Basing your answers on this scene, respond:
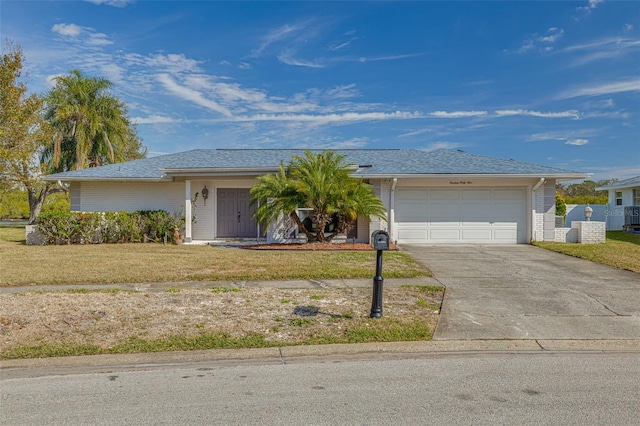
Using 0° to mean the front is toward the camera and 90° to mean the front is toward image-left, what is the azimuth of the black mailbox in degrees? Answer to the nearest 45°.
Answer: approximately 0°

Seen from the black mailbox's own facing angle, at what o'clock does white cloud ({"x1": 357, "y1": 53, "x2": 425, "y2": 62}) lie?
The white cloud is roughly at 6 o'clock from the black mailbox.

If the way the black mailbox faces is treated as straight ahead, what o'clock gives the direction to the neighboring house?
The neighboring house is roughly at 7 o'clock from the black mailbox.

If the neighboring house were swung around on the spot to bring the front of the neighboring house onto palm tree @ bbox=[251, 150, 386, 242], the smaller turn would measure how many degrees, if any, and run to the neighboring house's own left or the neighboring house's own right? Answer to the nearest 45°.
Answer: approximately 45° to the neighboring house's own right

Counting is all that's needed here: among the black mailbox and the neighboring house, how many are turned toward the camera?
2

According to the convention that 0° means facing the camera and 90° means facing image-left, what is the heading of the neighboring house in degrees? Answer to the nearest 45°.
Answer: approximately 0°

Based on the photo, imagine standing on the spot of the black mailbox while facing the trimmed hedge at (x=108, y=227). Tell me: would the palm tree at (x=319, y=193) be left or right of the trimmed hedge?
right

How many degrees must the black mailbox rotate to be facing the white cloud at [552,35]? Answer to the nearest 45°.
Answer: approximately 135° to its left

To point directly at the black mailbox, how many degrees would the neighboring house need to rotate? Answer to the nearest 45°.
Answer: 0° — it already faces it
